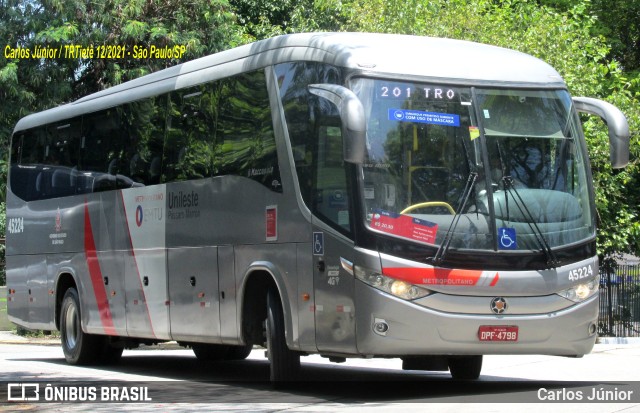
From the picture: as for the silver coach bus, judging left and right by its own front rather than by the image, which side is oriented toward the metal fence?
left

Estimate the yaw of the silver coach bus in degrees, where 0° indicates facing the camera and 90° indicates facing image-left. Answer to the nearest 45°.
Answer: approximately 315°
